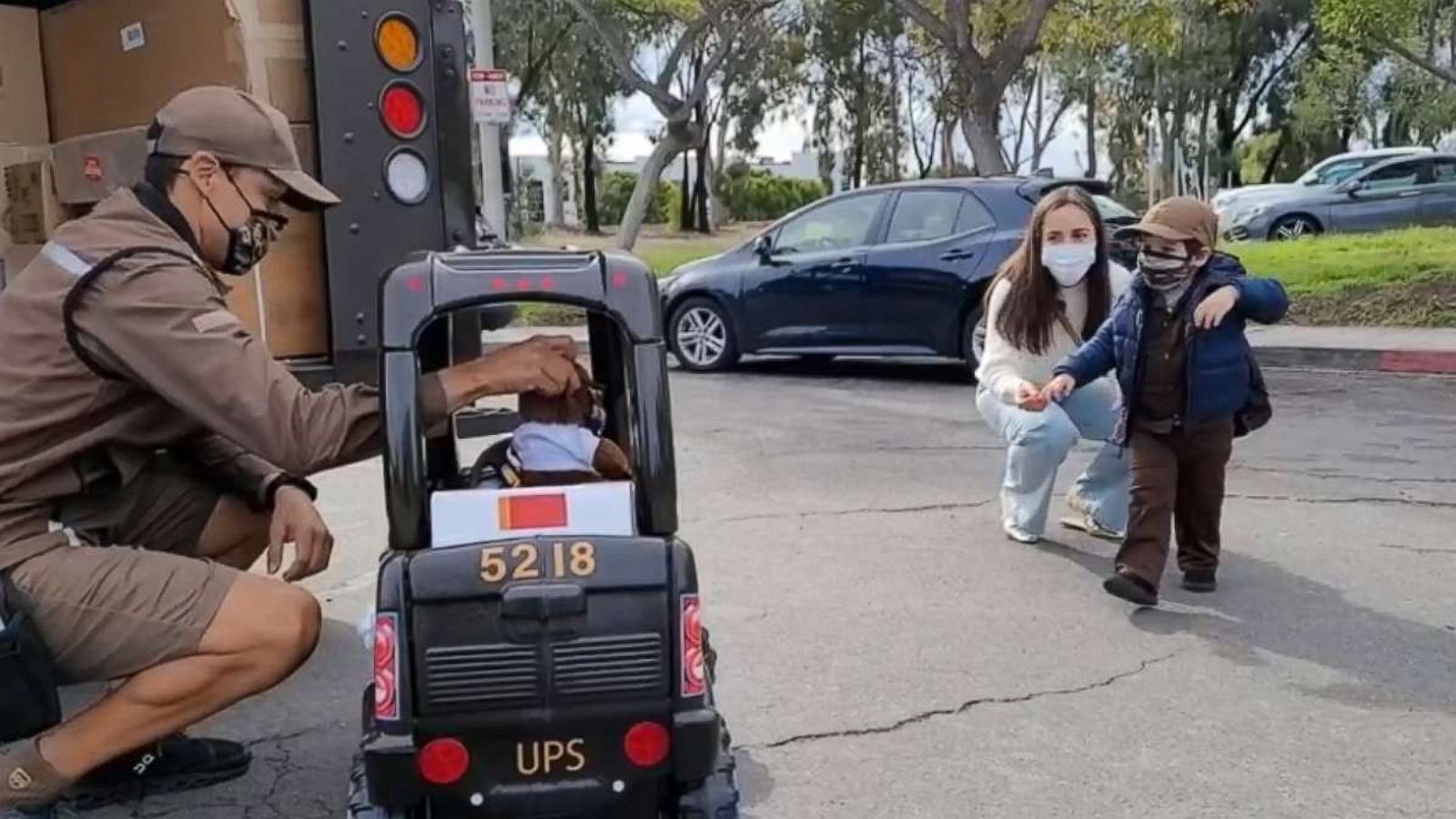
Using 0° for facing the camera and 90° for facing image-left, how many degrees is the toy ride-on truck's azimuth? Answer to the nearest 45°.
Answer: approximately 180°

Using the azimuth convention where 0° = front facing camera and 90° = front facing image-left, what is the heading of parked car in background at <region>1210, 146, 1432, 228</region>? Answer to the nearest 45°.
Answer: approximately 90°

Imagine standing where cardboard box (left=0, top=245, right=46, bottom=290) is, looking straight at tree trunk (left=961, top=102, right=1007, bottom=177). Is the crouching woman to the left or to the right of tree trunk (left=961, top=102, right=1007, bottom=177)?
right

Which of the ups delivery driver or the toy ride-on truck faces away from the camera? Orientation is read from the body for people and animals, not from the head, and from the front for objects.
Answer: the toy ride-on truck

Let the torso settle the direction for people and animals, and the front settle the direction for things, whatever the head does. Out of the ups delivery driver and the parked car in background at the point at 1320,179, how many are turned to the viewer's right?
1

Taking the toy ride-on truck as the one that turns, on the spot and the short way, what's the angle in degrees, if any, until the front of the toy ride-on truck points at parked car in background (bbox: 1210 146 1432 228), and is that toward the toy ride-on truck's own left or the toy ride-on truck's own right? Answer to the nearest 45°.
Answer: approximately 45° to the toy ride-on truck's own right

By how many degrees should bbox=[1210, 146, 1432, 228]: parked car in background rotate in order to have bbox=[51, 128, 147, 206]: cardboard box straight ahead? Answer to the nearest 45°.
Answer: approximately 90° to its left

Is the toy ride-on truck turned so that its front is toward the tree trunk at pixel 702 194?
yes

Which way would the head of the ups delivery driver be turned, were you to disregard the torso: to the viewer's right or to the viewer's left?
to the viewer's right

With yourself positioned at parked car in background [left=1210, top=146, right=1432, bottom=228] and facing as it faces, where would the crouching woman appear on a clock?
The crouching woman is roughly at 9 o'clock from the parked car in background.

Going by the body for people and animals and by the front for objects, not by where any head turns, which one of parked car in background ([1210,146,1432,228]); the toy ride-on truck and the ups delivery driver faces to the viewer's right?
the ups delivery driver

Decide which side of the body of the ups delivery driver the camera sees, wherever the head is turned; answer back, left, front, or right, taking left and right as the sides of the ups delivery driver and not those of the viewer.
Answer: right

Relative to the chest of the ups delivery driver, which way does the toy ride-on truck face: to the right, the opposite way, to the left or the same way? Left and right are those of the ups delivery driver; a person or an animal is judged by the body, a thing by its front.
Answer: to the left
